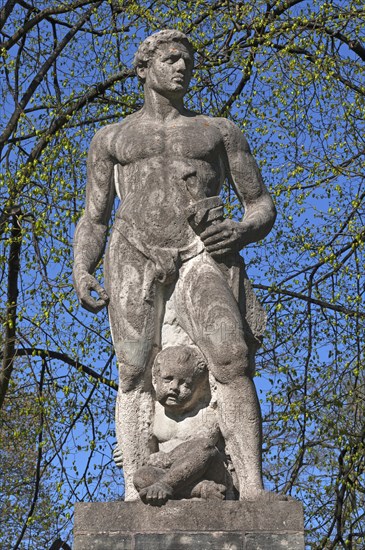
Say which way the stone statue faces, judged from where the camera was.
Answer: facing the viewer
